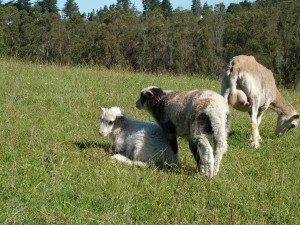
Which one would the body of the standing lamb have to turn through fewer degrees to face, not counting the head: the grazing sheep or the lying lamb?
the lying lamb

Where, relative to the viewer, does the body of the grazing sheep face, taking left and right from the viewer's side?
facing away from the viewer and to the right of the viewer

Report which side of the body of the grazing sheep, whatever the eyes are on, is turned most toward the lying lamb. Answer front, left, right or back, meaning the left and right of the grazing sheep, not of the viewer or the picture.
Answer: back

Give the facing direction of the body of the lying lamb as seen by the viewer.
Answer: to the viewer's left

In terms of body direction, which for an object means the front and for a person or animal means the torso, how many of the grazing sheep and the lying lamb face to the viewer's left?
1

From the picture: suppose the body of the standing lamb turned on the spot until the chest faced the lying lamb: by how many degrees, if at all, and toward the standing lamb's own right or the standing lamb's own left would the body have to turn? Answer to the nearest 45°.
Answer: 0° — it already faces it

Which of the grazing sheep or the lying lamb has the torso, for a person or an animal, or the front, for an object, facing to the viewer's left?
the lying lamb

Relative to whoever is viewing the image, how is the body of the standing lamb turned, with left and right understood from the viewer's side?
facing away from the viewer and to the left of the viewer

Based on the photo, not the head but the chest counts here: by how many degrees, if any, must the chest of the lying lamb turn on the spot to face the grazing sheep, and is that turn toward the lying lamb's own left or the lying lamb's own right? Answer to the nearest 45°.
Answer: approximately 135° to the lying lamb's own right
